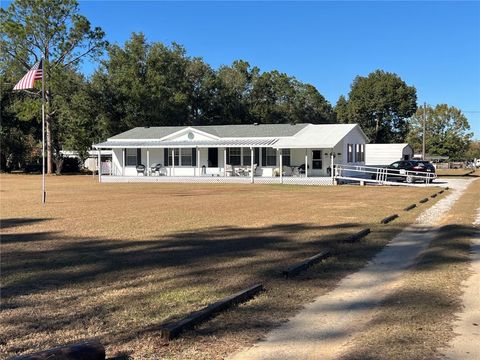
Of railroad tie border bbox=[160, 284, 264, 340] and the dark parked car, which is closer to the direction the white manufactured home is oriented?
the railroad tie border

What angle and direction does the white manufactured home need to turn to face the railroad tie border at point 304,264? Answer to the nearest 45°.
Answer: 0° — it already faces it

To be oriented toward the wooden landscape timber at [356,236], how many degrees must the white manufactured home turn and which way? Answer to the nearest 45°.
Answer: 0° — it already faces it

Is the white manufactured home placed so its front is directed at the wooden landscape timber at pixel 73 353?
yes

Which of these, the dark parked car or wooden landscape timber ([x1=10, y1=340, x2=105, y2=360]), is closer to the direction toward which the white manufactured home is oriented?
the wooden landscape timber

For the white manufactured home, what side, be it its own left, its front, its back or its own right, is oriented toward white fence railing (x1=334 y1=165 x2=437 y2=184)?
left

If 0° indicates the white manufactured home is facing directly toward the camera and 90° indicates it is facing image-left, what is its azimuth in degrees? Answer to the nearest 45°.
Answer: approximately 0°
